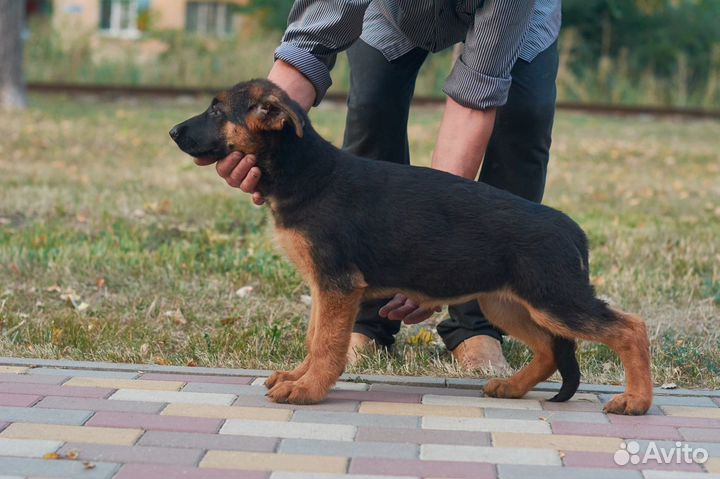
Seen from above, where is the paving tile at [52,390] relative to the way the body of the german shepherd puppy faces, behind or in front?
in front

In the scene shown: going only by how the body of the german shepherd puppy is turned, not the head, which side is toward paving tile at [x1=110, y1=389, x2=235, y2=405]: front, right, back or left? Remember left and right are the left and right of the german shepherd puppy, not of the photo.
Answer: front

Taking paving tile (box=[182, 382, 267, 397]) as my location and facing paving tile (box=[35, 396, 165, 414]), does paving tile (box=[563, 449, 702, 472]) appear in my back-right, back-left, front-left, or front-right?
back-left

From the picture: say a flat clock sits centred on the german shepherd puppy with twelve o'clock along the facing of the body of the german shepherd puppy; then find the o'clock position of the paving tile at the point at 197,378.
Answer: The paving tile is roughly at 12 o'clock from the german shepherd puppy.

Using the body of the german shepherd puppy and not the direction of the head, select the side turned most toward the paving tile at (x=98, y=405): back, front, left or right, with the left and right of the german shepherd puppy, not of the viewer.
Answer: front

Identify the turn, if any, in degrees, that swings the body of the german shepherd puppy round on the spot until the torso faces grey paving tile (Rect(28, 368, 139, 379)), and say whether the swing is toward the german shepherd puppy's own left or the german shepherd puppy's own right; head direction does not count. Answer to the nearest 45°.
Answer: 0° — it already faces it

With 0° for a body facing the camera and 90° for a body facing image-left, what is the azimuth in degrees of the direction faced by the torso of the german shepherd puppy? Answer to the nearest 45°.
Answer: approximately 90°

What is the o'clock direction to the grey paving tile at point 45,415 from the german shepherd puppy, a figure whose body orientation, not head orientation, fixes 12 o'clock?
The grey paving tile is roughly at 11 o'clock from the german shepherd puppy.

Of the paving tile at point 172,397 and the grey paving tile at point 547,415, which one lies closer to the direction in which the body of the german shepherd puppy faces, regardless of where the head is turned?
the paving tile

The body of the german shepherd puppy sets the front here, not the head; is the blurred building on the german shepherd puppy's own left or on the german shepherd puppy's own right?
on the german shepherd puppy's own right
